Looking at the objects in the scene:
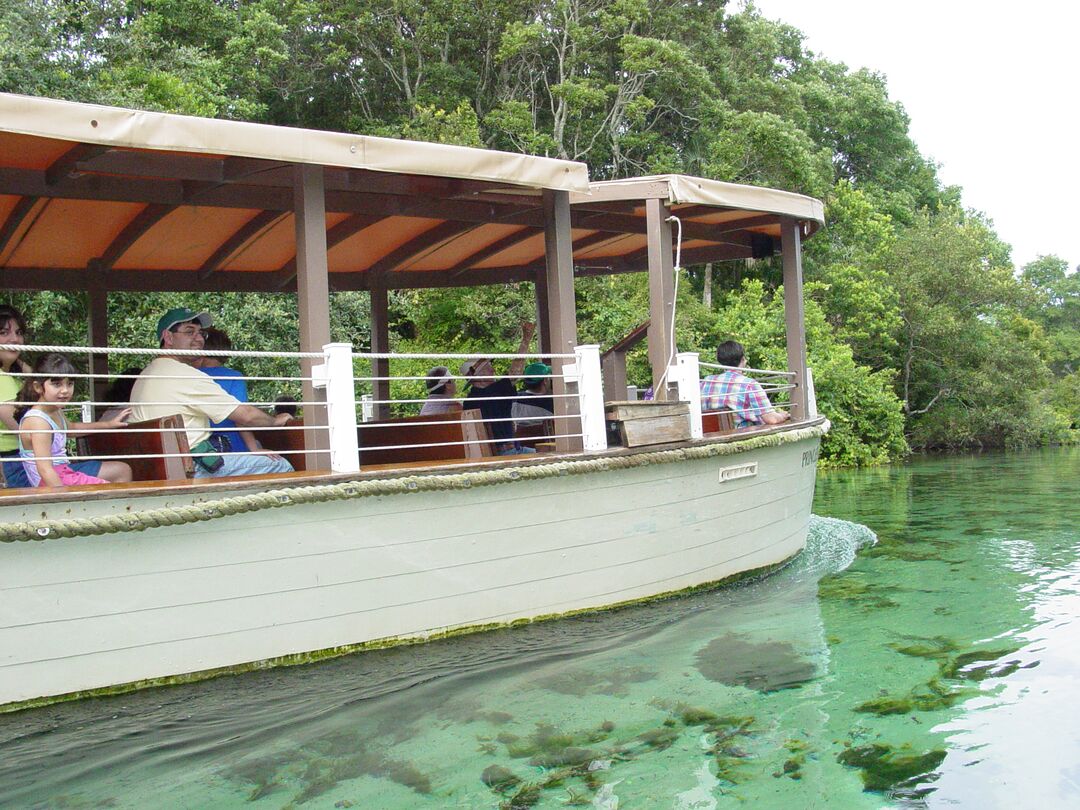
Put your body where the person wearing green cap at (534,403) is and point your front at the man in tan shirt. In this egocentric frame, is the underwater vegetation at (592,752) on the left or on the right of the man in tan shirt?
left

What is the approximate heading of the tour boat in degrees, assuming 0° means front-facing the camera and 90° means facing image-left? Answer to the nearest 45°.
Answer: approximately 225°

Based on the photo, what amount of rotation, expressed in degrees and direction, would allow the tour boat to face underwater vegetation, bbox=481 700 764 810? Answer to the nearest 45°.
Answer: approximately 90° to its right

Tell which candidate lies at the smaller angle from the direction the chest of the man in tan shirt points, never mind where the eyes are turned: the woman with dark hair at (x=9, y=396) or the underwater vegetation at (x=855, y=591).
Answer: the underwater vegetation

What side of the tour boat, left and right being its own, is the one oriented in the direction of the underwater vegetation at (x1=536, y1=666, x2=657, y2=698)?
right

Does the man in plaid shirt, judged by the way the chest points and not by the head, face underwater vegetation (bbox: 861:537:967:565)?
yes

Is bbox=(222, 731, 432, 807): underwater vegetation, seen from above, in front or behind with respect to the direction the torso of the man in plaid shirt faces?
behind

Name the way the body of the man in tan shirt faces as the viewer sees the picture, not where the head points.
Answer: to the viewer's right

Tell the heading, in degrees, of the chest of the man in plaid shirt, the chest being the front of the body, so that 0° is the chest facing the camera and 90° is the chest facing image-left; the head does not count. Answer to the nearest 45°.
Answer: approximately 225°
